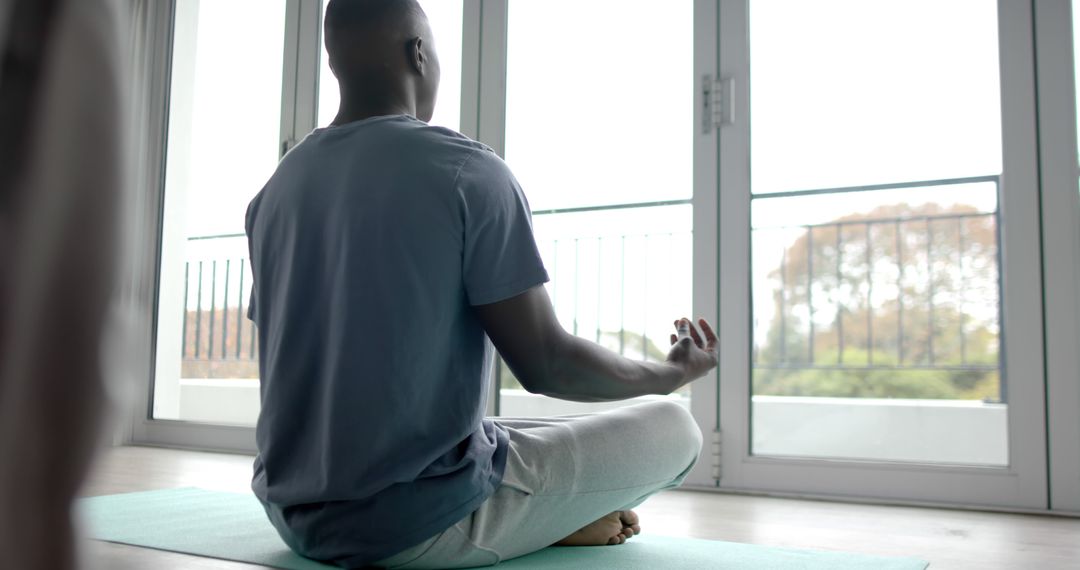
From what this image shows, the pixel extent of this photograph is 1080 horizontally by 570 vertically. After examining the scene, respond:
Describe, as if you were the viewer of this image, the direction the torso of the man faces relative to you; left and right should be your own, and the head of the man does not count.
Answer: facing away from the viewer and to the right of the viewer

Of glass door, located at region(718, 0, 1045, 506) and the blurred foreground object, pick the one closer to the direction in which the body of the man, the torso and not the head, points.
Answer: the glass door

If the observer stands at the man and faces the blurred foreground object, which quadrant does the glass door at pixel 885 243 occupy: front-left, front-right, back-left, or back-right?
back-left

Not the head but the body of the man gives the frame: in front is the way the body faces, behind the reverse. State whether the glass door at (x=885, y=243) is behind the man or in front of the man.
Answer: in front
